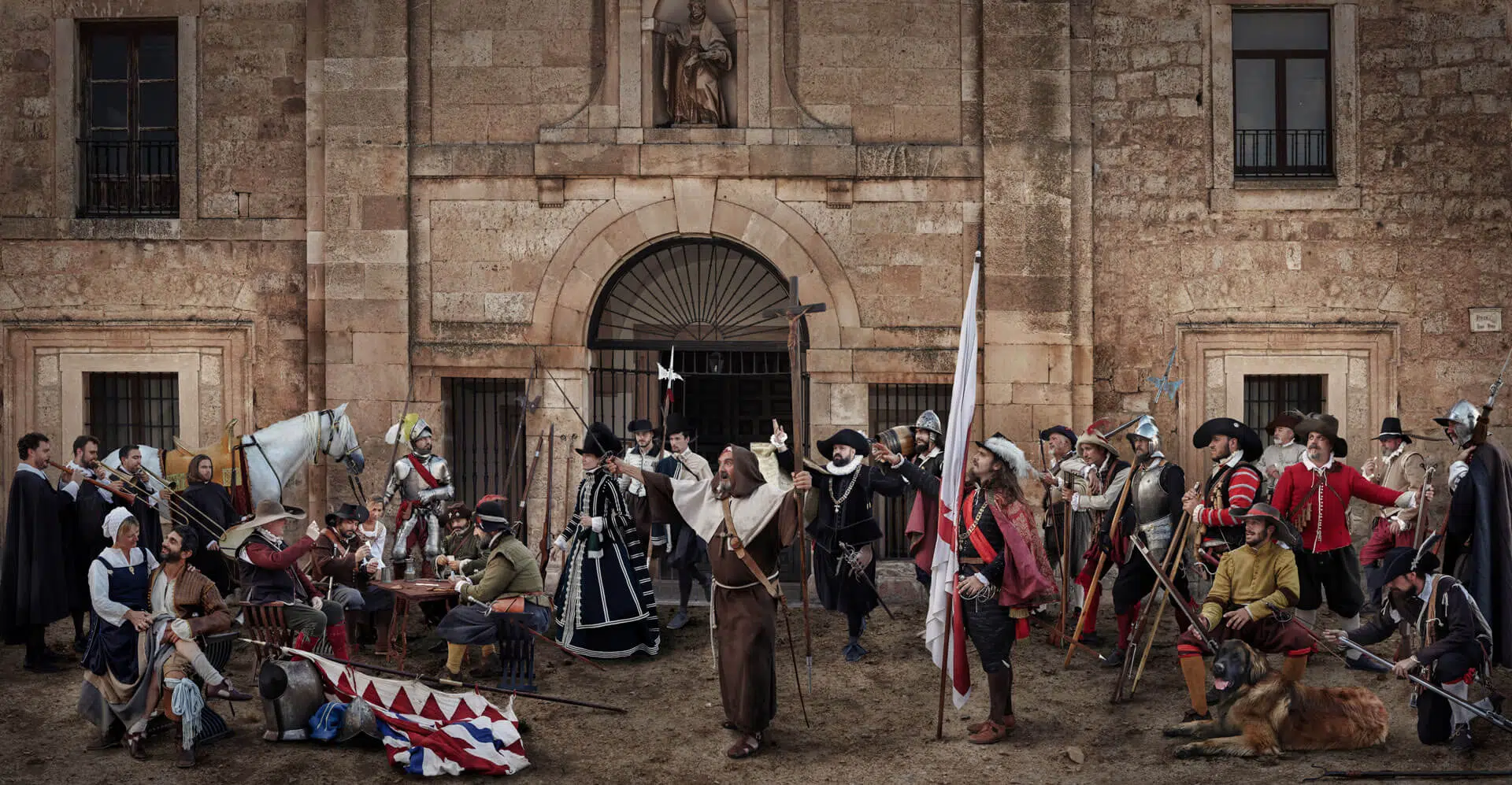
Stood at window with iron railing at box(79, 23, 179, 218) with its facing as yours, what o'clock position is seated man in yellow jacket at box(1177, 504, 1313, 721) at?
The seated man in yellow jacket is roughly at 11 o'clock from the window with iron railing.

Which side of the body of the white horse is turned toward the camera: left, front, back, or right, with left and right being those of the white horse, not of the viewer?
right

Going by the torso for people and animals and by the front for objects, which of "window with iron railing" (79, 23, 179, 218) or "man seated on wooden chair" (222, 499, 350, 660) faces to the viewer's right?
the man seated on wooden chair

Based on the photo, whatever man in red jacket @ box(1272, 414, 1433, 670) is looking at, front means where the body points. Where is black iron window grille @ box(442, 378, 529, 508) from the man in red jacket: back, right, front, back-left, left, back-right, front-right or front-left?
right

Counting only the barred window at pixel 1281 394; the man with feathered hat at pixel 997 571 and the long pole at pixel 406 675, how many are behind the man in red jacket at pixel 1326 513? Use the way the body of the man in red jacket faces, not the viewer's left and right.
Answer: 1

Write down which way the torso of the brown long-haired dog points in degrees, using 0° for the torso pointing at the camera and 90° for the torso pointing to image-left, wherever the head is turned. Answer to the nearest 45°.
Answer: approximately 90°

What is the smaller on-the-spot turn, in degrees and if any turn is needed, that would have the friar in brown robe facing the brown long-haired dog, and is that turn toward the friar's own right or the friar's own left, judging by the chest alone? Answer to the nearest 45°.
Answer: approximately 135° to the friar's own left

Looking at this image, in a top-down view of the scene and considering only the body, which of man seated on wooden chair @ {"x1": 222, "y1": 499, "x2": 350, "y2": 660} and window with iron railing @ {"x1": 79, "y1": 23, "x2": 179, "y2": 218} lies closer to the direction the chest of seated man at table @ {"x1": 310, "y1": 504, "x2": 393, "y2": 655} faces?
the man seated on wooden chair

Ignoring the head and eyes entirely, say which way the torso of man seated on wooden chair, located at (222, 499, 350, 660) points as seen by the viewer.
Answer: to the viewer's right

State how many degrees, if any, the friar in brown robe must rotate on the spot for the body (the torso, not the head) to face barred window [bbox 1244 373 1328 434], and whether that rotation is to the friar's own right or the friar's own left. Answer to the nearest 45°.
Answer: approximately 180°
